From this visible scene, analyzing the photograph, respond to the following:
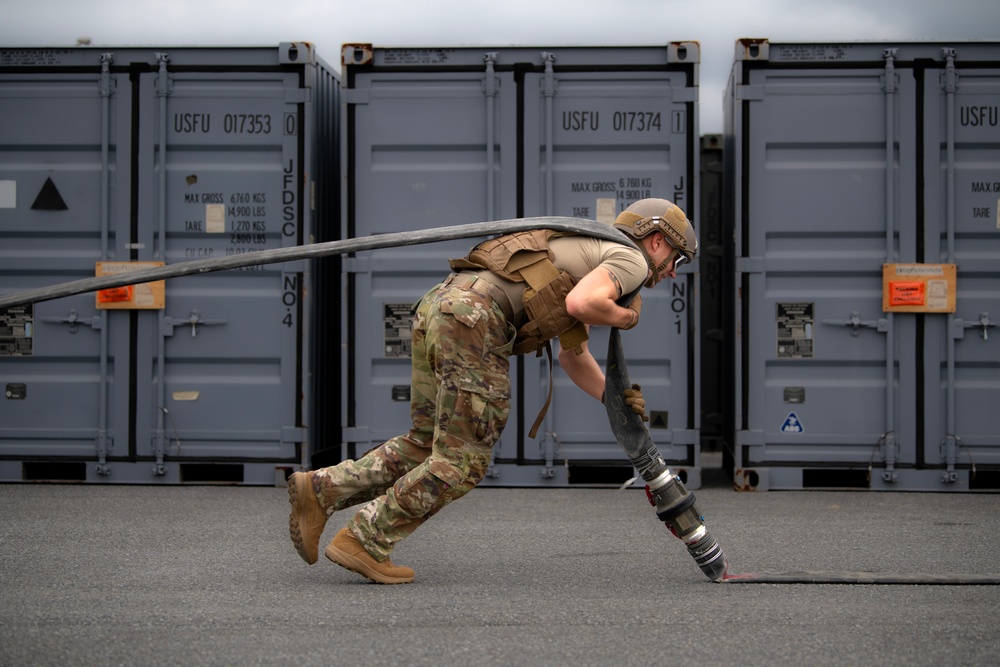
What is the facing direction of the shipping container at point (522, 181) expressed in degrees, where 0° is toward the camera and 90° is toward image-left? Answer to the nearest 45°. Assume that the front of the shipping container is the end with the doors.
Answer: approximately 0°

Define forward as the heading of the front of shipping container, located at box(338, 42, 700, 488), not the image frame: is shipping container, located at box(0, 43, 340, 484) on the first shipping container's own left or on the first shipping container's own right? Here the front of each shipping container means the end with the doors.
on the first shipping container's own right

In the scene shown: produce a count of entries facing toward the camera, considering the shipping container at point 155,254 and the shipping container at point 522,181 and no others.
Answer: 2

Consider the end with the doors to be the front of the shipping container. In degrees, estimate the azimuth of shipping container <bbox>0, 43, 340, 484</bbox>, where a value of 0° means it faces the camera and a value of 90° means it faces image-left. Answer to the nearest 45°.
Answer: approximately 0°

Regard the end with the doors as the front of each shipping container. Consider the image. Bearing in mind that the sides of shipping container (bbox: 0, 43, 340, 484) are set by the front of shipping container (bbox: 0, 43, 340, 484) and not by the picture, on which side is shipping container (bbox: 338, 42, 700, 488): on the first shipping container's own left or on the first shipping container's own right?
on the first shipping container's own left

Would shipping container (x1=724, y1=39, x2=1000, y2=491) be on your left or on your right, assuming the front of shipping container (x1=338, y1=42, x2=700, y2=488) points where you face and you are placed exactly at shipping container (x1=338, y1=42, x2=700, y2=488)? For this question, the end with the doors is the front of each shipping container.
on your left

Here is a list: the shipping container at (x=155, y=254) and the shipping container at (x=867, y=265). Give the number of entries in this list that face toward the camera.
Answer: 2

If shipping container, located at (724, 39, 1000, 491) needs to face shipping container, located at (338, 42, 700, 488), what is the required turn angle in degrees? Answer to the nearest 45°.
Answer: approximately 90° to its right
